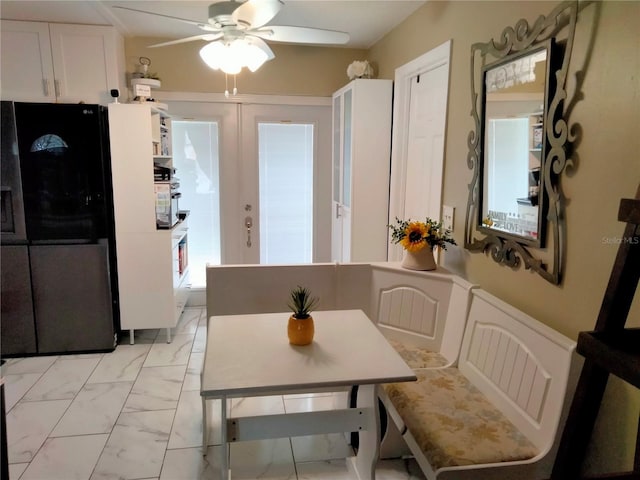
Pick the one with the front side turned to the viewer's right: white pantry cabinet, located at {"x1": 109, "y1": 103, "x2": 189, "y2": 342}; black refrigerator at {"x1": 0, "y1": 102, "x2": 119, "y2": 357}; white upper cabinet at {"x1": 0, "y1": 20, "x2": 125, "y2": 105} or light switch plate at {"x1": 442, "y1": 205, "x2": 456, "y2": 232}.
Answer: the white pantry cabinet

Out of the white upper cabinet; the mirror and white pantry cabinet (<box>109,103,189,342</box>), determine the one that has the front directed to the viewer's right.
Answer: the white pantry cabinet

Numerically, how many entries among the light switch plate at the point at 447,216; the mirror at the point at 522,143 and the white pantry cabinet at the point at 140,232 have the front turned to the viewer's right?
1

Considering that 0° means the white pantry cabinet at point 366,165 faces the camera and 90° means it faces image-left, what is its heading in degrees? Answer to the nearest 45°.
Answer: approximately 90°

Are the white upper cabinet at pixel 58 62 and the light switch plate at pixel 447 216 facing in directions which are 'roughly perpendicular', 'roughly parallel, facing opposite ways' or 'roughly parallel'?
roughly perpendicular

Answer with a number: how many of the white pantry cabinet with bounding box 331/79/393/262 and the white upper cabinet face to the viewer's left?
1

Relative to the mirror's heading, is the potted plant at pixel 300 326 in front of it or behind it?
in front

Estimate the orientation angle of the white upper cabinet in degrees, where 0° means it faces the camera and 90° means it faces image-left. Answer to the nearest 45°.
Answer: approximately 0°

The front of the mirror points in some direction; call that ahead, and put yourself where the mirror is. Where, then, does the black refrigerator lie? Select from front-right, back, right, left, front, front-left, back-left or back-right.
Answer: front-right
